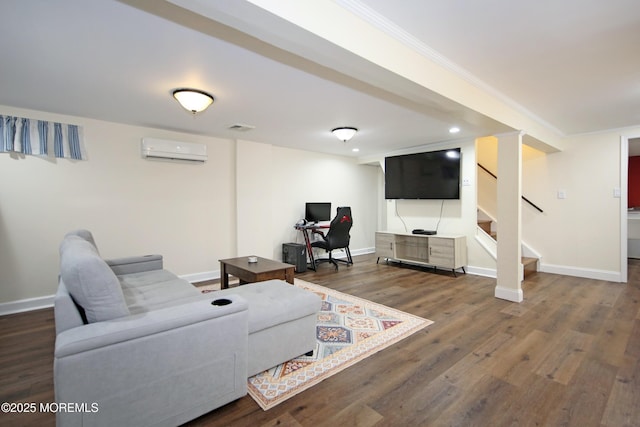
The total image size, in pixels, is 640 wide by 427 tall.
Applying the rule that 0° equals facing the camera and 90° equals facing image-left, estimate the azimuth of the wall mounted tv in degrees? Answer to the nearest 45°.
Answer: approximately 45°

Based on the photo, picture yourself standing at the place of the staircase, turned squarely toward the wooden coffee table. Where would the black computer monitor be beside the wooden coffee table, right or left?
right

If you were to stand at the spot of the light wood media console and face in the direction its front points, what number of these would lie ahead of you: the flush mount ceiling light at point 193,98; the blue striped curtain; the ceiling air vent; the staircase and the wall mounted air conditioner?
4

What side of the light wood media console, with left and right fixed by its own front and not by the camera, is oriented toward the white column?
left

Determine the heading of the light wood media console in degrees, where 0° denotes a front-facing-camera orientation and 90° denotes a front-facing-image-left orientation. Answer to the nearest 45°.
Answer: approximately 45°

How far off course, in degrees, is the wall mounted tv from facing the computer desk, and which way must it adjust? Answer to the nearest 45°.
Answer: approximately 45° to its right

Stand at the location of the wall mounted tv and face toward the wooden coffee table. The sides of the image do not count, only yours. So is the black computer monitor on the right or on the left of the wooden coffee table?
right
